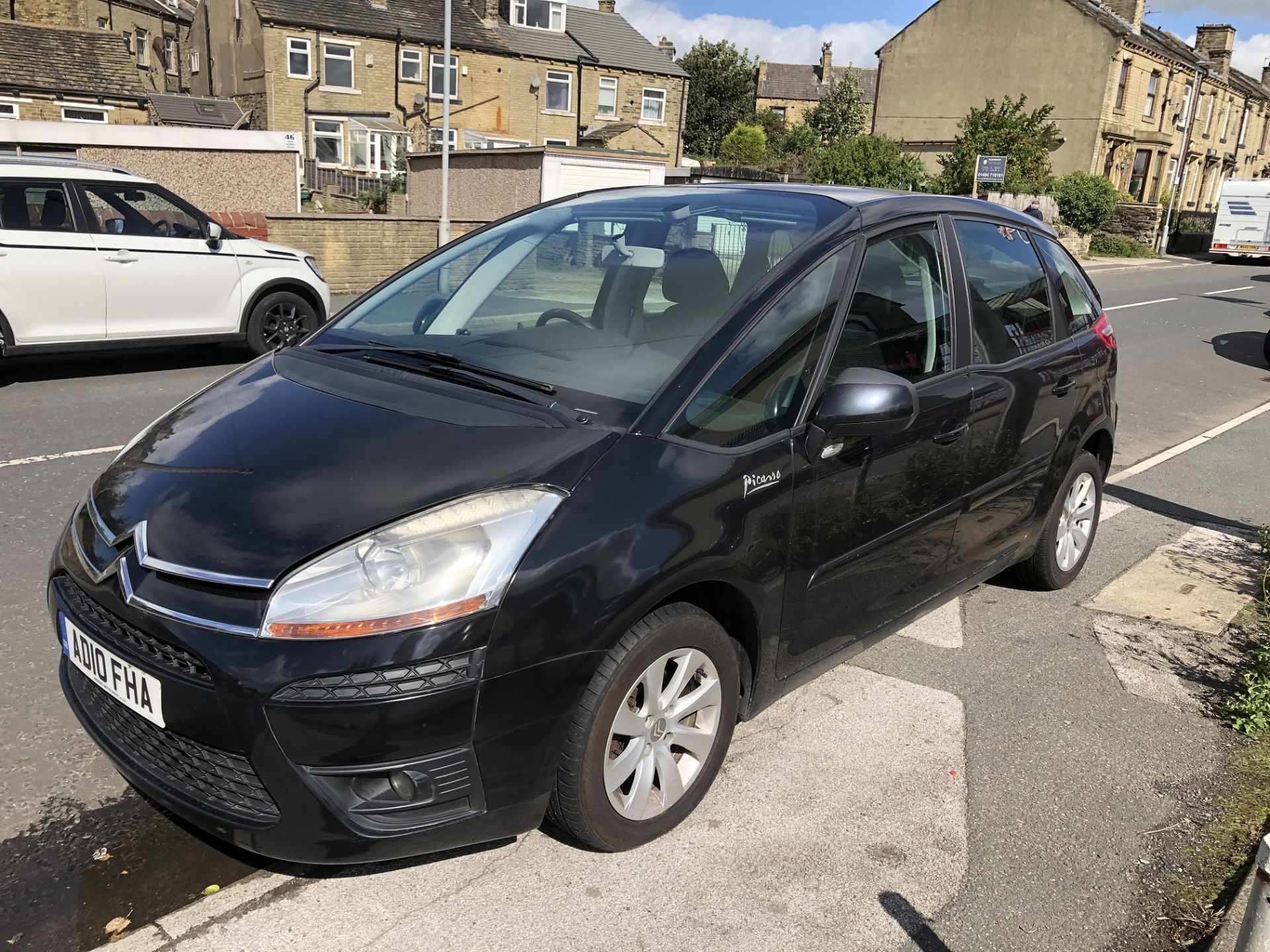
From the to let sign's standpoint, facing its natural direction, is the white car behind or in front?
in front

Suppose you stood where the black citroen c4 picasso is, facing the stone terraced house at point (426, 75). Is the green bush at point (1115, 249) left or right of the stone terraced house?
right

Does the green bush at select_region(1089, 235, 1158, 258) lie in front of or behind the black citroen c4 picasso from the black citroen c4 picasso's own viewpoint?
behind

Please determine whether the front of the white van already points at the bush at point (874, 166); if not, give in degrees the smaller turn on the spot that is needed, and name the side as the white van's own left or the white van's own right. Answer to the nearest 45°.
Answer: approximately 135° to the white van's own left

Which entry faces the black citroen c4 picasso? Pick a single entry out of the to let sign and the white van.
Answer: the to let sign

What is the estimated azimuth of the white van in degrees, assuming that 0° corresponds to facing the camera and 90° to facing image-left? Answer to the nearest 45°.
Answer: approximately 180°

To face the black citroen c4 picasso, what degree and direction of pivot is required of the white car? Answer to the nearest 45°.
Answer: approximately 90° to its right

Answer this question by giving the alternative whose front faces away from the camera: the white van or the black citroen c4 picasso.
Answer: the white van

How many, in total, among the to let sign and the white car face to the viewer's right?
1

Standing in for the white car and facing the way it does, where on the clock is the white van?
The white van is roughly at 11 o'clock from the white car.

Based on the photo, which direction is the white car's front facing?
to the viewer's right

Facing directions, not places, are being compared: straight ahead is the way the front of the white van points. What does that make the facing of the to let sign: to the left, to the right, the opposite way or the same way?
the opposite way

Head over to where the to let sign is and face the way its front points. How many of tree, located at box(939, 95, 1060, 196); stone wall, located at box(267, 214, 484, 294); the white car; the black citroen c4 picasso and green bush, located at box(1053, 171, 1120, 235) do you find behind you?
2
